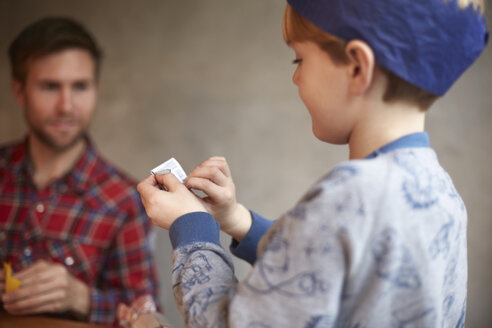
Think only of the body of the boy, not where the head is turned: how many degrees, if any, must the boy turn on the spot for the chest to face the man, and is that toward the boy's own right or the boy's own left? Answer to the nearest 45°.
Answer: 0° — they already face them

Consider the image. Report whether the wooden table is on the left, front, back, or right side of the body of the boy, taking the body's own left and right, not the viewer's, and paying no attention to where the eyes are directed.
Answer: front

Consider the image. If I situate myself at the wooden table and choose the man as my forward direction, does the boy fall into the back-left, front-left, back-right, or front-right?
back-right

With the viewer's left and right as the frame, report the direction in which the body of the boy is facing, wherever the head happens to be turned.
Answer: facing away from the viewer and to the left of the viewer
